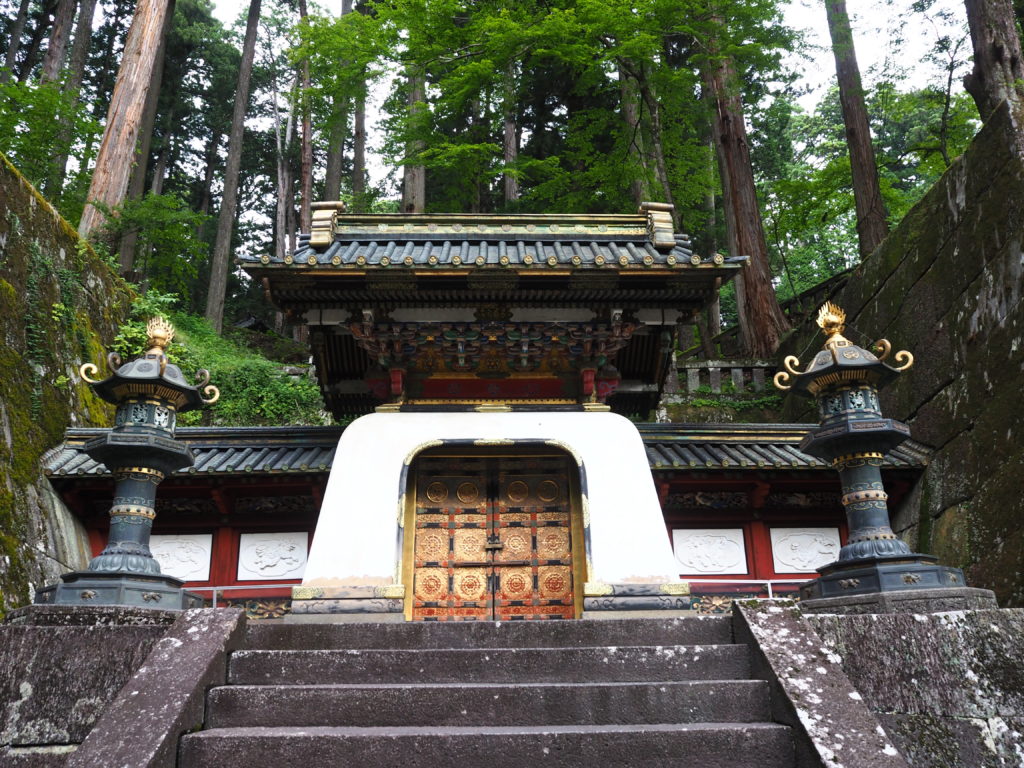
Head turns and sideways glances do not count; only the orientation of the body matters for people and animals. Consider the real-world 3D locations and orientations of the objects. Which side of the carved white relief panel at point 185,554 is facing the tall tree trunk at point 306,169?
back

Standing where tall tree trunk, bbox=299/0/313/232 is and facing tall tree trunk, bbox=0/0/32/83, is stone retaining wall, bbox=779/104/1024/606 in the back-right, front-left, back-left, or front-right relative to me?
back-left

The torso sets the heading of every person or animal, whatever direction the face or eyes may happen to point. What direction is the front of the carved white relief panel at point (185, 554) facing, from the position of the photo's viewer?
facing the viewer

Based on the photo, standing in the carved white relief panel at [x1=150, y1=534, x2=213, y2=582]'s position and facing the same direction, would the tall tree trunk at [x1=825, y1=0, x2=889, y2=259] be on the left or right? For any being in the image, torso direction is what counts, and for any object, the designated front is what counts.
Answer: on its left

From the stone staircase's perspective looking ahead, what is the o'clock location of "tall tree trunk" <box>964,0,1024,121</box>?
The tall tree trunk is roughly at 8 o'clock from the stone staircase.

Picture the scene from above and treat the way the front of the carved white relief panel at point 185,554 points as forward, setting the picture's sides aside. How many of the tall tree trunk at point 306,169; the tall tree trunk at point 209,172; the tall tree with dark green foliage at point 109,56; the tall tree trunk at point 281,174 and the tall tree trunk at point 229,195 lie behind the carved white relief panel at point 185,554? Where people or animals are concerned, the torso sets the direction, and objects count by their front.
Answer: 5

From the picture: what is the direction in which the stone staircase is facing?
toward the camera

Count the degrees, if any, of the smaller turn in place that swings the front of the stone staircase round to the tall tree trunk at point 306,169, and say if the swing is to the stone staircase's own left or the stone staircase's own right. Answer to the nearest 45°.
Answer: approximately 180°

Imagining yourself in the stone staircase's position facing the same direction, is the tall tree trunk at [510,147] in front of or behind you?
behind

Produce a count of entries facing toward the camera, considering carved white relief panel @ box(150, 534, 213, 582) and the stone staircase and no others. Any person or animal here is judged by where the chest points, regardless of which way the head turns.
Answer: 2

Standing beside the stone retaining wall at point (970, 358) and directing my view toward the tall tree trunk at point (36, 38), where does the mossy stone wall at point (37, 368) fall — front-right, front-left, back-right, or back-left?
front-left

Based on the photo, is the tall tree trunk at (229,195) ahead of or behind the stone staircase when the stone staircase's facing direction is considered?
behind

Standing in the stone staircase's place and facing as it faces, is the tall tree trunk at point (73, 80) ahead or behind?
behind
